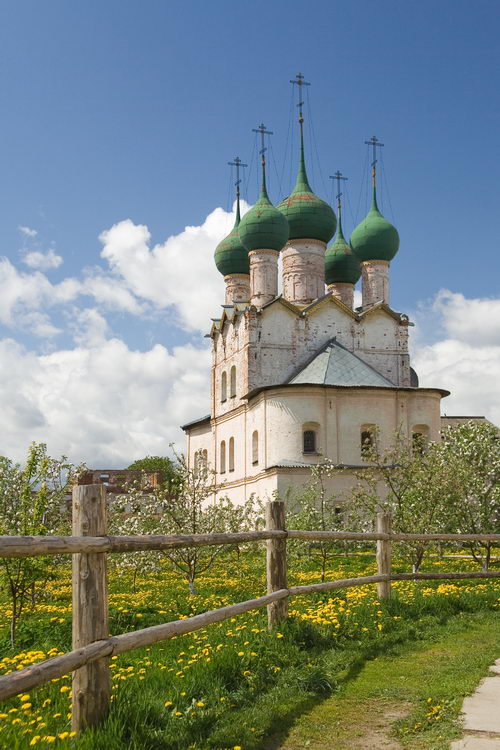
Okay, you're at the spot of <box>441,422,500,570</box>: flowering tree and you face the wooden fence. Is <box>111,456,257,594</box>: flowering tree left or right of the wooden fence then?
right

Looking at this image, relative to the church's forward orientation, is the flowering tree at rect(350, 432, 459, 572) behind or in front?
behind
